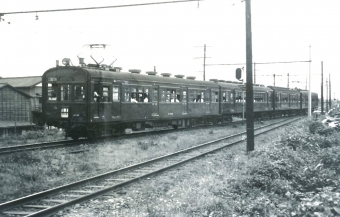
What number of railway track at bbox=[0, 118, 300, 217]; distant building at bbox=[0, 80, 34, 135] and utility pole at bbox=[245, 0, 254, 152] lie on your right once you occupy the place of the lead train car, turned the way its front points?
1

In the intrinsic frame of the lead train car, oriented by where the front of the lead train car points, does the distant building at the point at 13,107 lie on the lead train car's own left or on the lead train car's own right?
on the lead train car's own right

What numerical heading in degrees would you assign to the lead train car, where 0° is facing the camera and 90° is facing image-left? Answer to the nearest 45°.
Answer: approximately 45°

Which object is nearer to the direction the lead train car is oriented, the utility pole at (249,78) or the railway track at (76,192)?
the railway track

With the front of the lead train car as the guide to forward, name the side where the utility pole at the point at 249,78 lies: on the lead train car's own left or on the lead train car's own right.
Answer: on the lead train car's own left

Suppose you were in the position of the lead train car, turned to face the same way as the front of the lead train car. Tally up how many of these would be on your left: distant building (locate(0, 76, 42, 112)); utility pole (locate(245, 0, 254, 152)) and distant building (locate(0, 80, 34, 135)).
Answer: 1

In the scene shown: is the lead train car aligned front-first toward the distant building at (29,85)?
no
